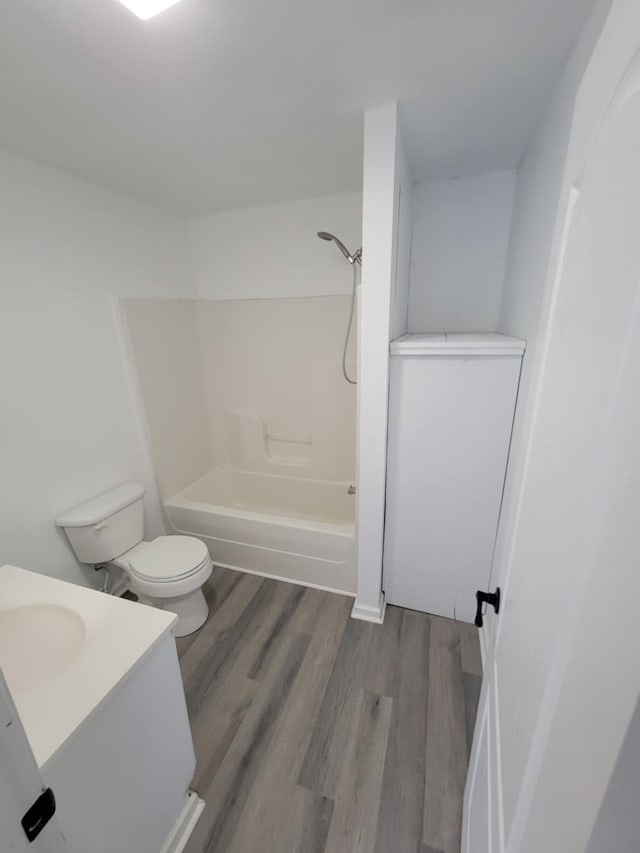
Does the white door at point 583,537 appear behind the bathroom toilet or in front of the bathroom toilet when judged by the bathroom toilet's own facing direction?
in front

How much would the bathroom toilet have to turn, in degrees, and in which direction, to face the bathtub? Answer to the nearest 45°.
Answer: approximately 45° to its left

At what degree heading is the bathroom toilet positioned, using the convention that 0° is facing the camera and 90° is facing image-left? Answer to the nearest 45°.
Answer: approximately 315°
